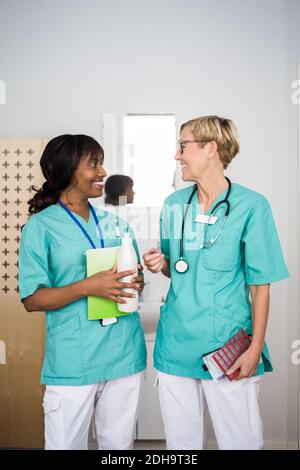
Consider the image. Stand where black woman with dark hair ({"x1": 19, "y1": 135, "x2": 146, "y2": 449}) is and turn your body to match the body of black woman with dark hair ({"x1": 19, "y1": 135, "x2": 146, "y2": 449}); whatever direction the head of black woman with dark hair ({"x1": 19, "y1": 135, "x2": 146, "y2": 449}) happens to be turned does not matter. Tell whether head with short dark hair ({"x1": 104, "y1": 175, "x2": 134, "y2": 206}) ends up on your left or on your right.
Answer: on your left

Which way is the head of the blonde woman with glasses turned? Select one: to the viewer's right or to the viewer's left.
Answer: to the viewer's left

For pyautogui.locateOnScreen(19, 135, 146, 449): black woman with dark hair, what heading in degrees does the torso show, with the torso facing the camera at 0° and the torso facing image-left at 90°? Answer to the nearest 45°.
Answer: approximately 315°

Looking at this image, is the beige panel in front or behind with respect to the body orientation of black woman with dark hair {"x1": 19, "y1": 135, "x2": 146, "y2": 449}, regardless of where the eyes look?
behind
